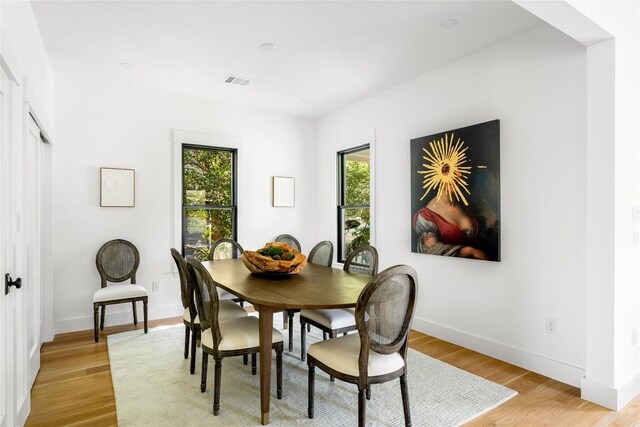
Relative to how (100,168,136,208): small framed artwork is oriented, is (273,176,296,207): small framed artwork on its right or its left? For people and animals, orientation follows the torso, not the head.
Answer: on its left

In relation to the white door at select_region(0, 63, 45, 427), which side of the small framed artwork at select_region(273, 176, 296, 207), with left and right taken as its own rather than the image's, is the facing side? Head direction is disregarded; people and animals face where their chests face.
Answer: right

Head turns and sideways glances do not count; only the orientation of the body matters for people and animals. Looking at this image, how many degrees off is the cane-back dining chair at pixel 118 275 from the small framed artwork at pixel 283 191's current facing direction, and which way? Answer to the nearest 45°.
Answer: approximately 90° to its right

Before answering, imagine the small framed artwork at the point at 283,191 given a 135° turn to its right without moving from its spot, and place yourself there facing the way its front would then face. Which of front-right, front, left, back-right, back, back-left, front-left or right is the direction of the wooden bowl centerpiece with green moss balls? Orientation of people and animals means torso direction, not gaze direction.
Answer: left

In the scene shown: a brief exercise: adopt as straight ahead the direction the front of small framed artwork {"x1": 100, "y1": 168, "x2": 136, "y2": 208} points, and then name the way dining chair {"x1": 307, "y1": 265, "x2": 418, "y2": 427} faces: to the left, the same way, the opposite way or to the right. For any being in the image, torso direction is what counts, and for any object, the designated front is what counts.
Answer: the opposite way

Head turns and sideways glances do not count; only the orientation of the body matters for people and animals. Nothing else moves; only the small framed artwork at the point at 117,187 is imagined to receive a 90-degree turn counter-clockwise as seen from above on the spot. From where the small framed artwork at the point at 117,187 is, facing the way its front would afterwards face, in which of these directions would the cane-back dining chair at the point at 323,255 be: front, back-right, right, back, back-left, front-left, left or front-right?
front-right

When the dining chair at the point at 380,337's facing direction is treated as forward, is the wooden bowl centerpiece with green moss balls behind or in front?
in front

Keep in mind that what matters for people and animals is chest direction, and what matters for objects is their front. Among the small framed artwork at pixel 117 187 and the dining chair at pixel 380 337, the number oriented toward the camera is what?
1

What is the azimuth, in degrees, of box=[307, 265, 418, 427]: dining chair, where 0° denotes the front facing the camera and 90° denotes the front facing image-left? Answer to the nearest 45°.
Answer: approximately 135°

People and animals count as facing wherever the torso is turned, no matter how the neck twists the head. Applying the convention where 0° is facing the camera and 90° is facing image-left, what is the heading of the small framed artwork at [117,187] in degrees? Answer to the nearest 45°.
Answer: approximately 0°

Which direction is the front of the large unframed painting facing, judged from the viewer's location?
facing the viewer and to the left of the viewer
